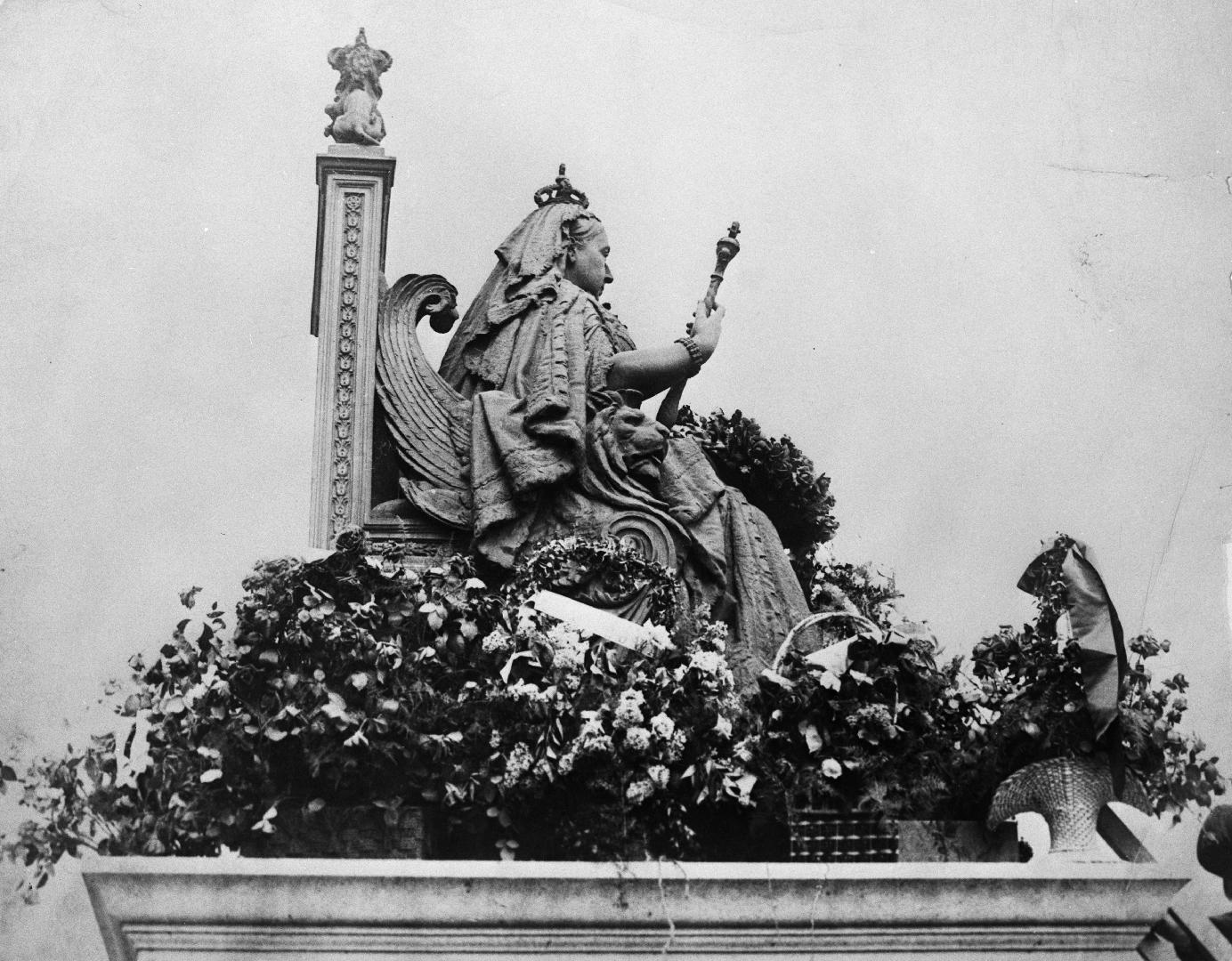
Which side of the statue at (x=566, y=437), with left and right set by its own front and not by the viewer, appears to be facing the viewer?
right
